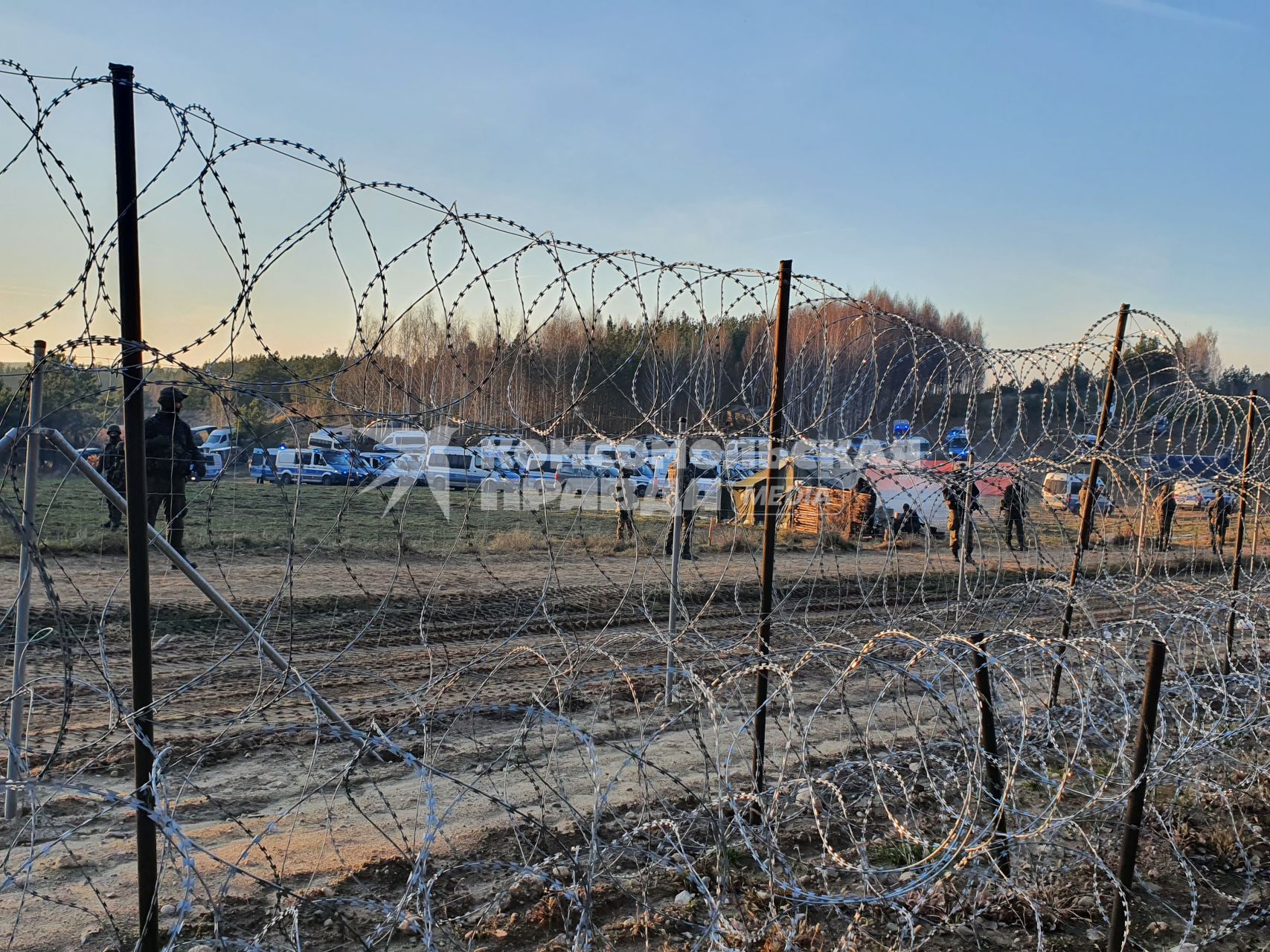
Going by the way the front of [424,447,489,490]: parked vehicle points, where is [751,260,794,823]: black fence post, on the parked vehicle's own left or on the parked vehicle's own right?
on the parked vehicle's own right

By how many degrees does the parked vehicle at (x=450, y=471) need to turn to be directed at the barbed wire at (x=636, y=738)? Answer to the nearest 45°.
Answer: approximately 90° to its right

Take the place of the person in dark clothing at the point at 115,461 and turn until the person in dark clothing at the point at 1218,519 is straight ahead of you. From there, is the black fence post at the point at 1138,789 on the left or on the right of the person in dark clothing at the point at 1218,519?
right
